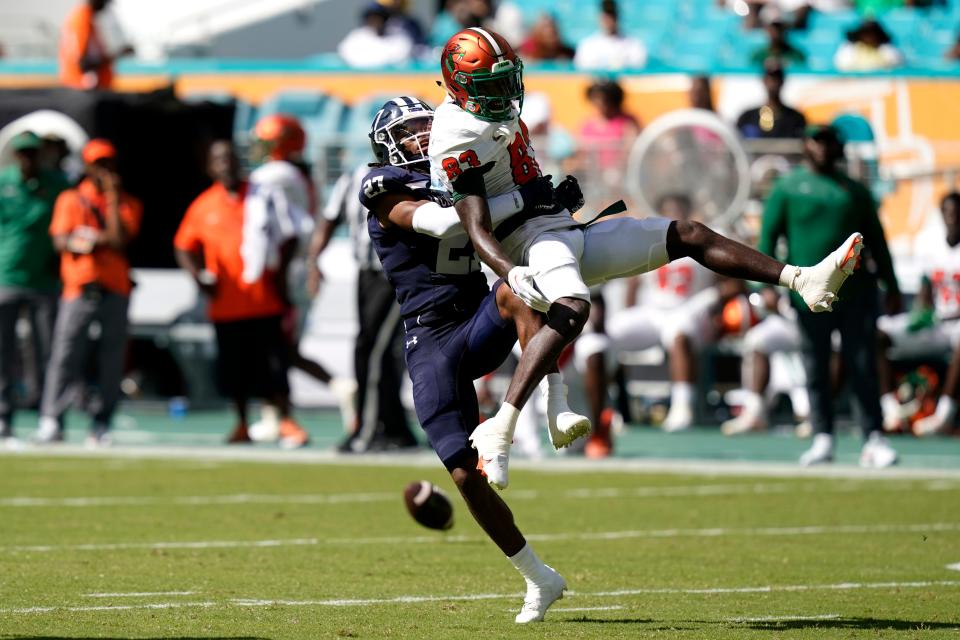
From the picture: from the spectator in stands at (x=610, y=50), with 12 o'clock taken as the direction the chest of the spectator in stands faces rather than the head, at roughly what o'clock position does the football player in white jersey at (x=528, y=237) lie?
The football player in white jersey is roughly at 12 o'clock from the spectator in stands.

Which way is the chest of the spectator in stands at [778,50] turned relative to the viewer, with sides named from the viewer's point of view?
facing the viewer

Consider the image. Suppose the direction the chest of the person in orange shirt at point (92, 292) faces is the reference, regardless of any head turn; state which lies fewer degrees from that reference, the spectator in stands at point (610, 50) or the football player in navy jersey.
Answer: the football player in navy jersey

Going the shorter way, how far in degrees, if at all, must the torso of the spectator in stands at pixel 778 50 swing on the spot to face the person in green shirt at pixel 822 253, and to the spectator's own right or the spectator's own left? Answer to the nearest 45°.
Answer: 0° — they already face them

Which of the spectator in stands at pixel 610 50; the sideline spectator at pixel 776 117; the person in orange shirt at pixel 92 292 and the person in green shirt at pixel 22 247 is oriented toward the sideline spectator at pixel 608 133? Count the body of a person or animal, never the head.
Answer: the spectator in stands at pixel 610 50

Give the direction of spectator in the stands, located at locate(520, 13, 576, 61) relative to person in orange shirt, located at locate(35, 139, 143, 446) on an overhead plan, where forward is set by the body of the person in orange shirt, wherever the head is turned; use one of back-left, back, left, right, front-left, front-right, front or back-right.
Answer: back-left

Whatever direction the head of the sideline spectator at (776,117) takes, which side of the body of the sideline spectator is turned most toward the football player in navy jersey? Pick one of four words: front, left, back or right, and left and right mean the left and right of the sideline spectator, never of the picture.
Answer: front

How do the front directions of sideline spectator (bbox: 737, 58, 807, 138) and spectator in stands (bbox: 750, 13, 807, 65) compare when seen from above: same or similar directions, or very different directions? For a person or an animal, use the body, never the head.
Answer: same or similar directions

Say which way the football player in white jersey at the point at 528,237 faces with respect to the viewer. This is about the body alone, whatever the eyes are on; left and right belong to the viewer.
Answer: facing the viewer and to the right of the viewer

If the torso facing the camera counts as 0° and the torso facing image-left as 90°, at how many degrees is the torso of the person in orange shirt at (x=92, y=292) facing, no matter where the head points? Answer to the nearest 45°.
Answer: approximately 0°

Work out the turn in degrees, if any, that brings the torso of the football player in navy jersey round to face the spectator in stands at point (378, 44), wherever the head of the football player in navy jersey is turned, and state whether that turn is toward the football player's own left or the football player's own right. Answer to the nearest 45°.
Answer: approximately 135° to the football player's own left

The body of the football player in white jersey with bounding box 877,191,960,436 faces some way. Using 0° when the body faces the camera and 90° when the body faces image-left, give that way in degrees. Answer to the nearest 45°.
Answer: approximately 45°

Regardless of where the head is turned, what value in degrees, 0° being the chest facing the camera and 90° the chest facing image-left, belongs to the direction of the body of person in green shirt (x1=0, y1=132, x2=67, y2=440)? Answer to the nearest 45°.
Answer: approximately 0°

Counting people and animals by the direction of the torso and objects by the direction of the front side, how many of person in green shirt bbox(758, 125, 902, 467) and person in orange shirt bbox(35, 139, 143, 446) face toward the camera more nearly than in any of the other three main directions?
2

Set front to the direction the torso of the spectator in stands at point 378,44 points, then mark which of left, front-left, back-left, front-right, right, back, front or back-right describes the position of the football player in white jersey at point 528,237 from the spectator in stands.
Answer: front
